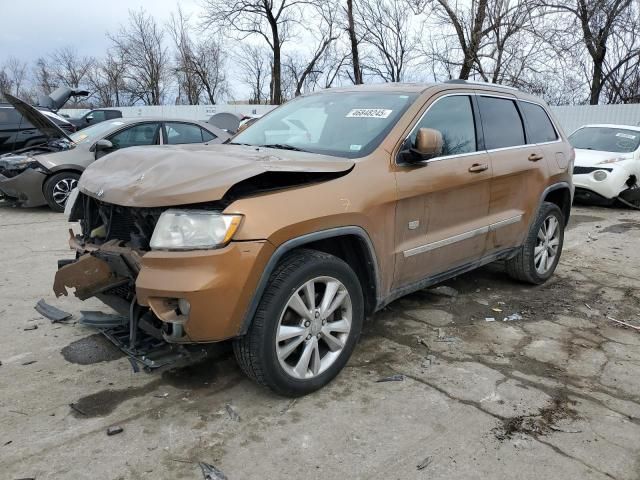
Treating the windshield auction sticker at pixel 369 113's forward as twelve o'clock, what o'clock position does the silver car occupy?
The silver car is roughly at 3 o'clock from the windshield auction sticker.

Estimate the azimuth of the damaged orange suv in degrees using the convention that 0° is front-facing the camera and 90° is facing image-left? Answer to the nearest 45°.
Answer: approximately 45°

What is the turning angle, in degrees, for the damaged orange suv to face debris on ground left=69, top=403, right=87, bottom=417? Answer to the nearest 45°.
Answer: approximately 45° to its right

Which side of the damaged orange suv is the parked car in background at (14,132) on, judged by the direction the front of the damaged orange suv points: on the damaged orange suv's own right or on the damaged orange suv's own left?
on the damaged orange suv's own right

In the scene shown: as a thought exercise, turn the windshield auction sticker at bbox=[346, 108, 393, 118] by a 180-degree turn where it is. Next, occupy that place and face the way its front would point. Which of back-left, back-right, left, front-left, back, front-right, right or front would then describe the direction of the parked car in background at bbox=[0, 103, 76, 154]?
left

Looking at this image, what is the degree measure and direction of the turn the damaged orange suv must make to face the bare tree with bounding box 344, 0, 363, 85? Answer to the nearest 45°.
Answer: approximately 135° to its right

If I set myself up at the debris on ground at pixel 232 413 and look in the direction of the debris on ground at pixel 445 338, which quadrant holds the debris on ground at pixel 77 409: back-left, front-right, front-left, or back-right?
back-left

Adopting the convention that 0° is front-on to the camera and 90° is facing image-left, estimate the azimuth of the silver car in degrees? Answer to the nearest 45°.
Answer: approximately 45°

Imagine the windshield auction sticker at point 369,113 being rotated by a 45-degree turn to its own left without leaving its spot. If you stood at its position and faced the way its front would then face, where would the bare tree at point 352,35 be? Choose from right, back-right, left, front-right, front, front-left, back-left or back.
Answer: back
